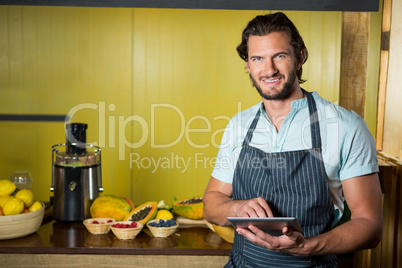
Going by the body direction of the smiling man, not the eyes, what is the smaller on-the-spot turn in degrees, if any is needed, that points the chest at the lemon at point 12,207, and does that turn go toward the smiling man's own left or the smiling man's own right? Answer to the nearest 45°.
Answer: approximately 45° to the smiling man's own right

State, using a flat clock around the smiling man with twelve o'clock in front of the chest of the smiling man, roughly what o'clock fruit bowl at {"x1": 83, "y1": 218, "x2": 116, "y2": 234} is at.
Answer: The fruit bowl is roughly at 2 o'clock from the smiling man.

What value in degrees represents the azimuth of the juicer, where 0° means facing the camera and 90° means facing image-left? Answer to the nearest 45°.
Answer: approximately 0°

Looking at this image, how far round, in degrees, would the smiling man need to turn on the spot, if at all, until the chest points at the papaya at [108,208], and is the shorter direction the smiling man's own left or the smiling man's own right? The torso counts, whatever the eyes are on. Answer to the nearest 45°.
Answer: approximately 90° to the smiling man's own right

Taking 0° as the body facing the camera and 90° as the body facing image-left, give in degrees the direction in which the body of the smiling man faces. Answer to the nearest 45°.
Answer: approximately 45°

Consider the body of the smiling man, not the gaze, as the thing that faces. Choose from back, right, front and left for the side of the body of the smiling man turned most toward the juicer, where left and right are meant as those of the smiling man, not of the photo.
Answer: right

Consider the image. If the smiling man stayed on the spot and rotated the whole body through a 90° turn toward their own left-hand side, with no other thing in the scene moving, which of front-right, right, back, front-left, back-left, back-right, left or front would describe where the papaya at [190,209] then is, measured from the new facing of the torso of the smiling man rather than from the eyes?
back
